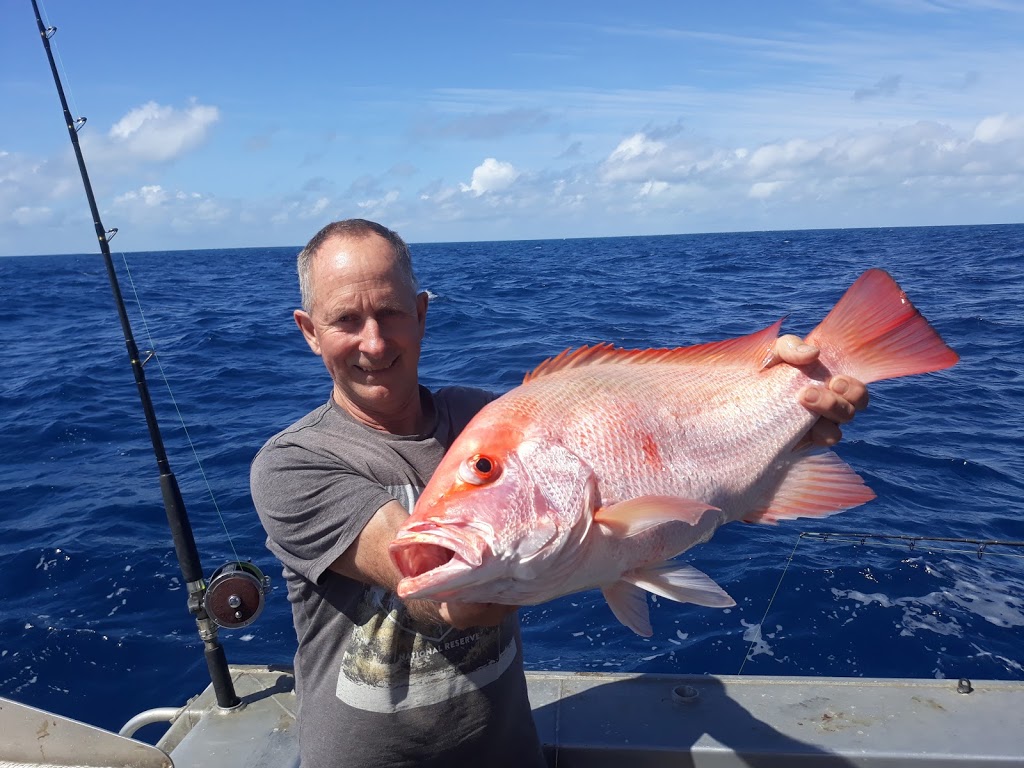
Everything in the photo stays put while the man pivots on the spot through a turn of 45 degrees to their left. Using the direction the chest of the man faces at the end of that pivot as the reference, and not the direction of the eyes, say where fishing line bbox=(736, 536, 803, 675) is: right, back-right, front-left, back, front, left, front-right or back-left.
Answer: left

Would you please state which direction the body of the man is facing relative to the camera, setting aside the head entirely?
toward the camera

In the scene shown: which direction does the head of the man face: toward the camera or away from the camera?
toward the camera

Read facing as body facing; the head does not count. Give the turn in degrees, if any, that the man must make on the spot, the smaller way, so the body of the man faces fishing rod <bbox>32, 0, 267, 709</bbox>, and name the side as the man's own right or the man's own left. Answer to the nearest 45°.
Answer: approximately 135° to the man's own right
